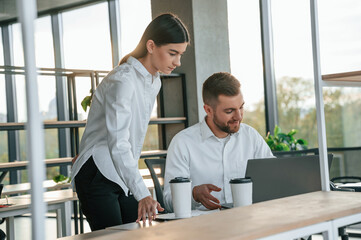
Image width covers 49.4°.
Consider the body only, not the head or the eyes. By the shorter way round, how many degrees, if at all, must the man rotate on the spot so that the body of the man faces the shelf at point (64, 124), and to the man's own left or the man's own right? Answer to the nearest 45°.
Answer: approximately 180°

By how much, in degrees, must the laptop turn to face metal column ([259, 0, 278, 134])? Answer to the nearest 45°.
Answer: approximately 45° to its right

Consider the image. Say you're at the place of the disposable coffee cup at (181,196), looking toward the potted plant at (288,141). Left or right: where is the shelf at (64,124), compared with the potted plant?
left

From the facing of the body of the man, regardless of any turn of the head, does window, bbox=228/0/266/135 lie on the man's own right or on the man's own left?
on the man's own left

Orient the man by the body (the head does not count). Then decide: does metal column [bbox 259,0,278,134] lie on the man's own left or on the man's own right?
on the man's own left

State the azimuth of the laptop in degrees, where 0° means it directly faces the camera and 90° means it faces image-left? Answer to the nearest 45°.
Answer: approximately 135°

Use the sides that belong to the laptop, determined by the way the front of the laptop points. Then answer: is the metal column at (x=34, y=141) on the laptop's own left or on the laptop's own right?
on the laptop's own left

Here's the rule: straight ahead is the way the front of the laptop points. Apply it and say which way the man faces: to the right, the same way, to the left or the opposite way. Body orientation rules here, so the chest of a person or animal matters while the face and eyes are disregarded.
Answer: the opposite way

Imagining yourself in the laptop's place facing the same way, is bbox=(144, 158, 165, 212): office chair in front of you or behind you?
in front

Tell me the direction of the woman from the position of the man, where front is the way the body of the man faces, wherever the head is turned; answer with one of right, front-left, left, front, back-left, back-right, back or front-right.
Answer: right
